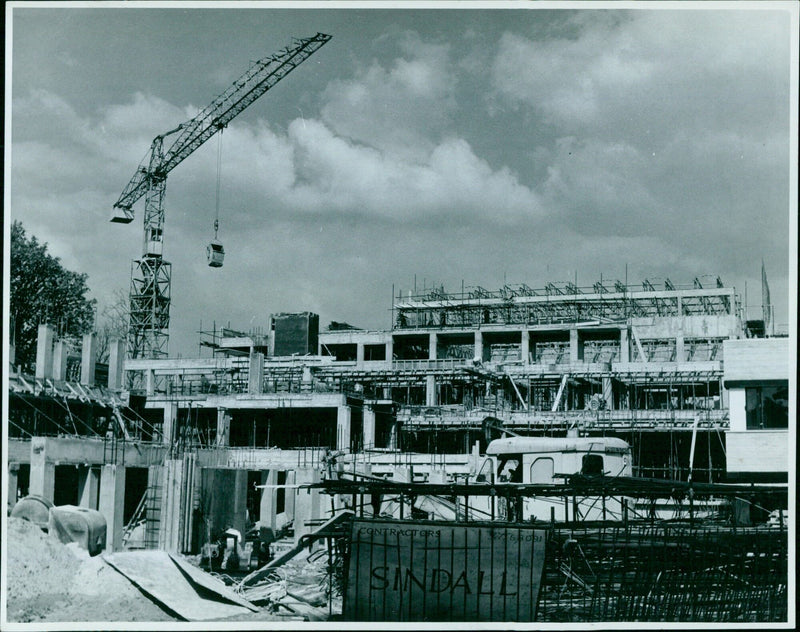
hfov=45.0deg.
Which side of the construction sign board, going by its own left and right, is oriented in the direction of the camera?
front

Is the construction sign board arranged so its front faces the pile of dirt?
no

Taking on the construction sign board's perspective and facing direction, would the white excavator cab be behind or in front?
behind

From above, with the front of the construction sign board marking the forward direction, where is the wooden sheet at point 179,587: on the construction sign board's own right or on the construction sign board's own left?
on the construction sign board's own right
